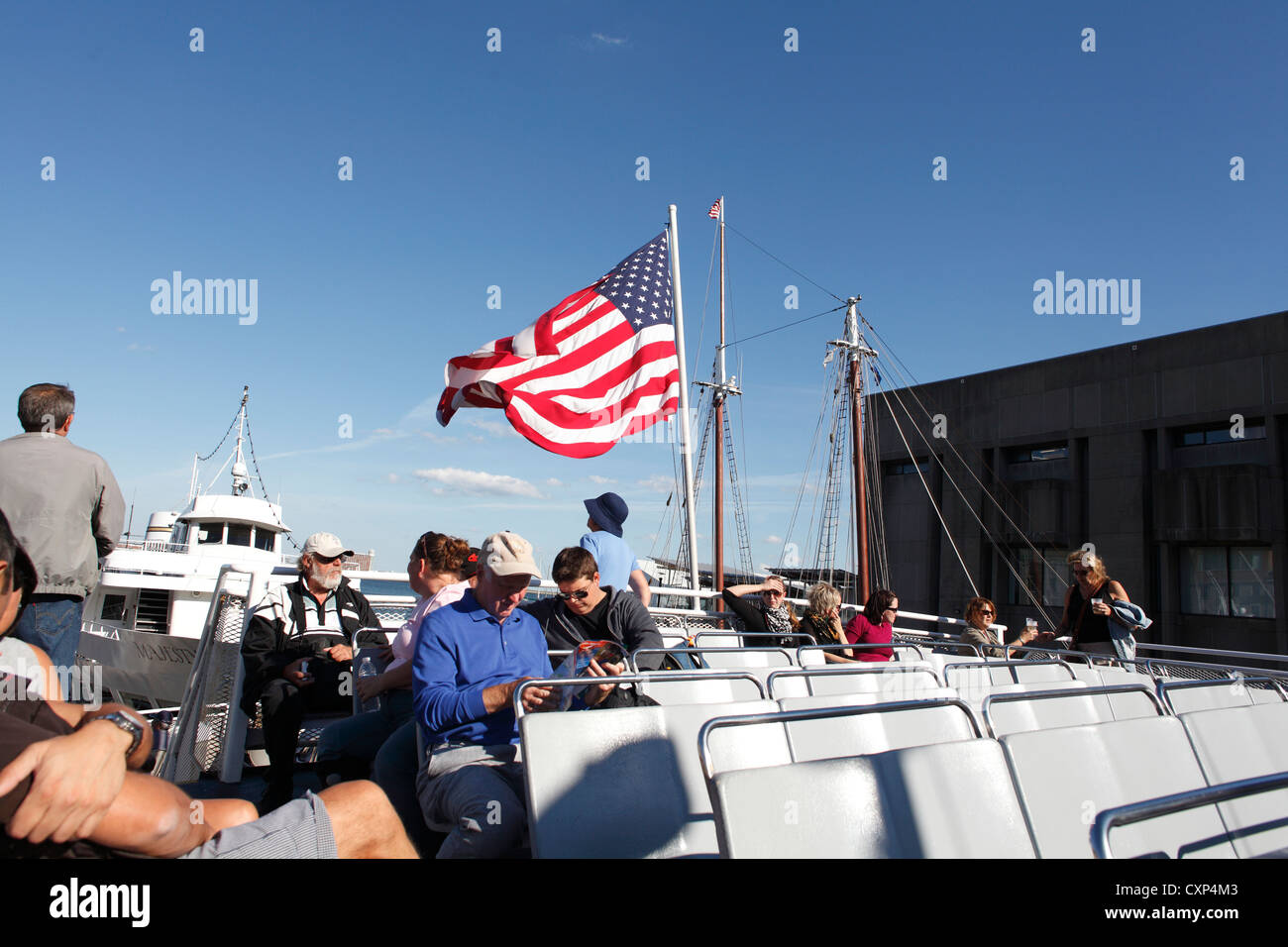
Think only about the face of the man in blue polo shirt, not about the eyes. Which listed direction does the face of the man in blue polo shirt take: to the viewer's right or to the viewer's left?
to the viewer's right

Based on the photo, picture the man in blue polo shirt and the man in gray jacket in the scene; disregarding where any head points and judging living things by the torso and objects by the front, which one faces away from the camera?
the man in gray jacket

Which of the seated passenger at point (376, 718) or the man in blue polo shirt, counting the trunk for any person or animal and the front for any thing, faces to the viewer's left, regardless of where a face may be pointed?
the seated passenger

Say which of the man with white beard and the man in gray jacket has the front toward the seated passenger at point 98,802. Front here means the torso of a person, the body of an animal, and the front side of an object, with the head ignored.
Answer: the man with white beard

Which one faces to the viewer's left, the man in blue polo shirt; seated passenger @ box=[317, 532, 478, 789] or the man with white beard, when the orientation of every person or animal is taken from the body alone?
the seated passenger

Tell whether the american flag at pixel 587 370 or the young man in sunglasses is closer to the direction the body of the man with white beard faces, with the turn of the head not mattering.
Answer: the young man in sunglasses

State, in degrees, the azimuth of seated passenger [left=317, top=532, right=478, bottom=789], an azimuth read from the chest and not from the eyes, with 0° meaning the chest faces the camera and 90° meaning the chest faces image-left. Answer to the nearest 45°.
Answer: approximately 90°

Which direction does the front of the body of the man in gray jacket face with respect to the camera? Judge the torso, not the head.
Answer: away from the camera

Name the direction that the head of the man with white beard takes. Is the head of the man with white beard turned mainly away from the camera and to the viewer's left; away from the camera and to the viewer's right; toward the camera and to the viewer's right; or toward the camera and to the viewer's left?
toward the camera and to the viewer's right

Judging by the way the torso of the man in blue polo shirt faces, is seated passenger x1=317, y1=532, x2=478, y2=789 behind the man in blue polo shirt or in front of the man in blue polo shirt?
behind

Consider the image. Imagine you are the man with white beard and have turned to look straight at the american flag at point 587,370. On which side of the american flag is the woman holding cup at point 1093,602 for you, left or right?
right

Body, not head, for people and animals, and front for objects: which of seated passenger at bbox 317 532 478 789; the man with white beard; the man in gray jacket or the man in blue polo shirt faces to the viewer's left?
the seated passenger
